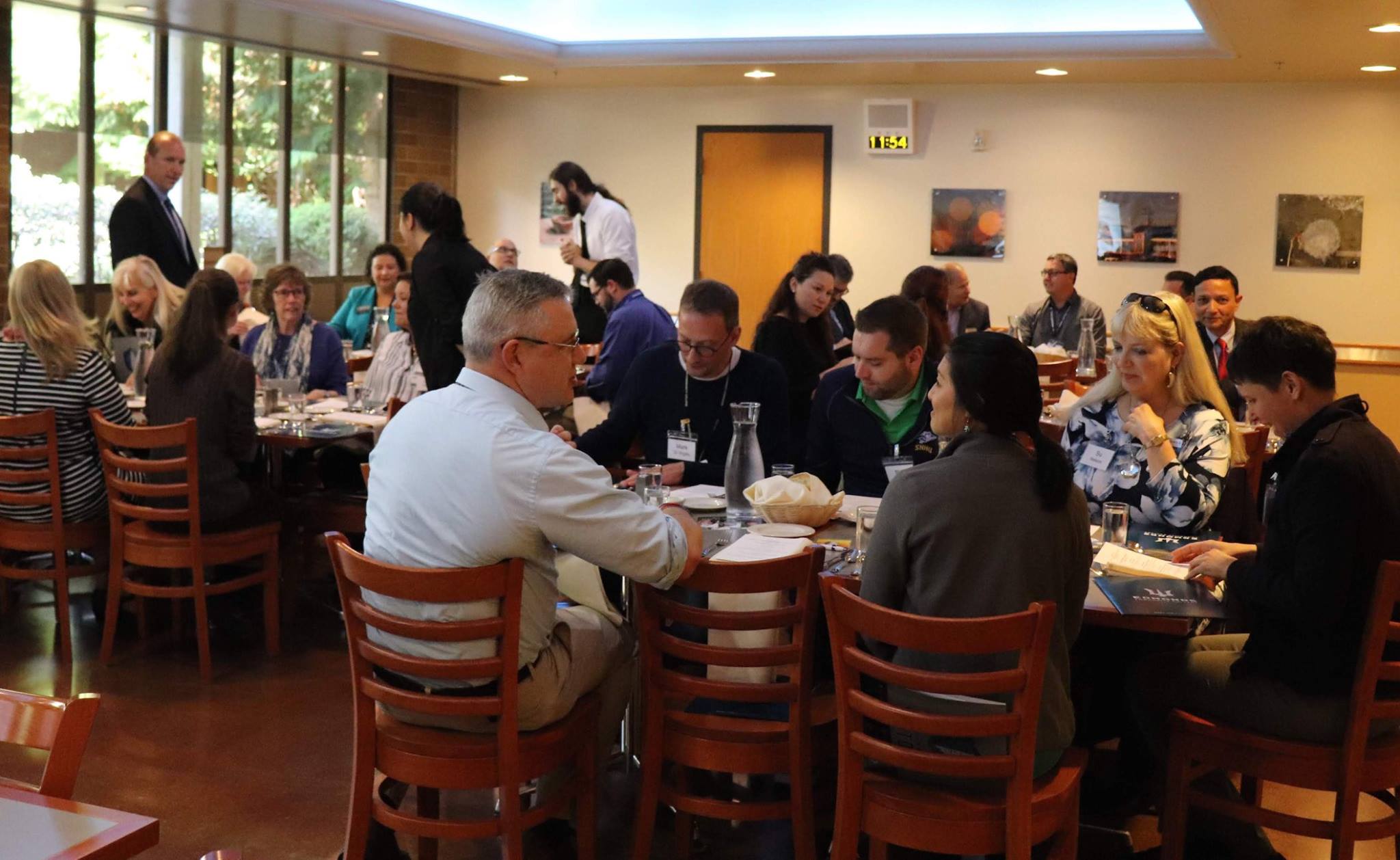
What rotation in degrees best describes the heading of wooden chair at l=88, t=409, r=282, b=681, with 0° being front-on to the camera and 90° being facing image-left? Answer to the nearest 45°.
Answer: approximately 225°

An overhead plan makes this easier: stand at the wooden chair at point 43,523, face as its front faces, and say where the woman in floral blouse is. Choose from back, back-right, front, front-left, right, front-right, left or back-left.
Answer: right

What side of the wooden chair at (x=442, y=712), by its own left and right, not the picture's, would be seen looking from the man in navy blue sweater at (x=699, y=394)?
front

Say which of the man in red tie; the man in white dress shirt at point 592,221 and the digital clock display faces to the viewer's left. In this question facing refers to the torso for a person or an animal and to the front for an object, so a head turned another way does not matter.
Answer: the man in white dress shirt

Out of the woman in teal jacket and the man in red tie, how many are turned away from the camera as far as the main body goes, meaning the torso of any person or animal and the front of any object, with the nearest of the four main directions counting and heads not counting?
0

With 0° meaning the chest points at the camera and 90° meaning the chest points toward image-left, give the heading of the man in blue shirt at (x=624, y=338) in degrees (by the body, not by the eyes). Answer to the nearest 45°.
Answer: approximately 90°

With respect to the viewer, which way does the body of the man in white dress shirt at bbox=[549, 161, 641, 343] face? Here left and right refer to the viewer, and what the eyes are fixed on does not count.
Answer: facing to the left of the viewer

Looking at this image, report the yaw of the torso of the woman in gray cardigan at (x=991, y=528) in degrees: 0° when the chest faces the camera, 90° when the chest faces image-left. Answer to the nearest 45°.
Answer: approximately 180°

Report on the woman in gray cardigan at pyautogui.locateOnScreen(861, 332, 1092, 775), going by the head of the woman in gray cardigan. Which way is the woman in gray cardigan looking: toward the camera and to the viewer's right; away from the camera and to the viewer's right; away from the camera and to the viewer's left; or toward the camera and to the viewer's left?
away from the camera and to the viewer's left

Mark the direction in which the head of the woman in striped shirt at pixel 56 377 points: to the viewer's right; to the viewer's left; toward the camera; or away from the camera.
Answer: away from the camera

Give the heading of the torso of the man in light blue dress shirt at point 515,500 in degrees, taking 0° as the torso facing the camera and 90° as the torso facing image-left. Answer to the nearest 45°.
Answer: approximately 225°

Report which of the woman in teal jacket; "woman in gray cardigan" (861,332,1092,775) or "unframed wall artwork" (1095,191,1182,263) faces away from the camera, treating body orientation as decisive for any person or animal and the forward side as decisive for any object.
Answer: the woman in gray cardigan

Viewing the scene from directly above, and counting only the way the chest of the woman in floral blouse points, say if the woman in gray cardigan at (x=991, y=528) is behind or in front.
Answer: in front
